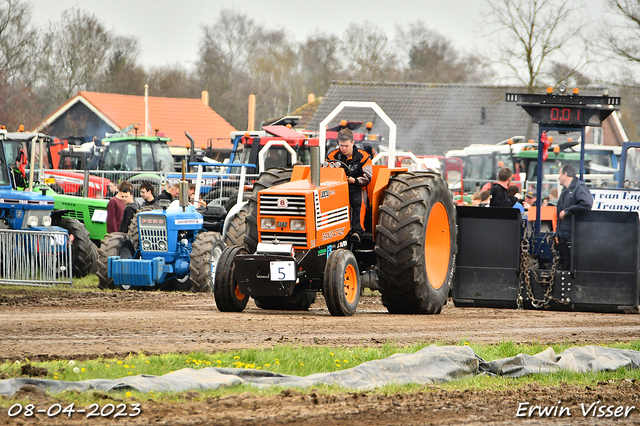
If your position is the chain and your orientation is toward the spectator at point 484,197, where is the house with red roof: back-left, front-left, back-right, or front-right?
front-left

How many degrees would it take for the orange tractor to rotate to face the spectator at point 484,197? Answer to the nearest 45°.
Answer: approximately 180°

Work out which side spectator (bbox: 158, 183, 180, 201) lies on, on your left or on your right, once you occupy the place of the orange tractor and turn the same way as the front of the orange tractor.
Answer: on your right

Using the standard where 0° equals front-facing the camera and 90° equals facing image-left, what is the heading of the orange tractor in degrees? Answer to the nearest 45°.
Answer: approximately 45°

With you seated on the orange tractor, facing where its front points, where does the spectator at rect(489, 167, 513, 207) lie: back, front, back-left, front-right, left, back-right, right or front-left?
back

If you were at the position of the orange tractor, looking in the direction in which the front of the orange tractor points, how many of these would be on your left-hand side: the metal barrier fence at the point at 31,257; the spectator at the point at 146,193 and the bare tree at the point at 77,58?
0

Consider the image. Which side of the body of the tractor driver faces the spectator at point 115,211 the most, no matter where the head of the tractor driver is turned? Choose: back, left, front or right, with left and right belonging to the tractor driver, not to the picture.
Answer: right

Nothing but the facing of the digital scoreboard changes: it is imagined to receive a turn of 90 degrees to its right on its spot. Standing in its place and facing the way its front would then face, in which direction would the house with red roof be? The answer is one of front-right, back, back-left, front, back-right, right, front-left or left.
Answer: front-right

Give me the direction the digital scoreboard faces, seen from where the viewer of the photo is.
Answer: facing the viewer

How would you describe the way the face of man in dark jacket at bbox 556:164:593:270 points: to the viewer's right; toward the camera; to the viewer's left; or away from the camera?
to the viewer's left

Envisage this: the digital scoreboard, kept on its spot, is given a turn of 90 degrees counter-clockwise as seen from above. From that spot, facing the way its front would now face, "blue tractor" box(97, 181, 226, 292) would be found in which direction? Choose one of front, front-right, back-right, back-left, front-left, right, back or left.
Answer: back

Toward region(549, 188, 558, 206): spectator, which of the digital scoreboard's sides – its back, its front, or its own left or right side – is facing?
back

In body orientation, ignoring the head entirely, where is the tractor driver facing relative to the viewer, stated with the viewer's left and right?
facing the viewer and to the left of the viewer

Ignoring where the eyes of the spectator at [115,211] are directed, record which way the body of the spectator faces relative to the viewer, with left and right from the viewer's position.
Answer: facing the viewer and to the right of the viewer

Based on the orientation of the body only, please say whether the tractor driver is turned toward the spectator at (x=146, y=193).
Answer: no

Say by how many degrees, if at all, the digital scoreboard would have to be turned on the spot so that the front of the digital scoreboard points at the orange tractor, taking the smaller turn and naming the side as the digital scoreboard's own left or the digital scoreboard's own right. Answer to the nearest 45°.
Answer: approximately 45° to the digital scoreboard's own right

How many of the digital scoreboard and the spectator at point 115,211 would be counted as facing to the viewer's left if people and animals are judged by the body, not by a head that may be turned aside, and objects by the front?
0

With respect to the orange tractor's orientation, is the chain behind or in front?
behind
